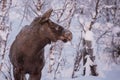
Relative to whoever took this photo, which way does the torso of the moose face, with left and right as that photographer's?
facing the viewer and to the right of the viewer
